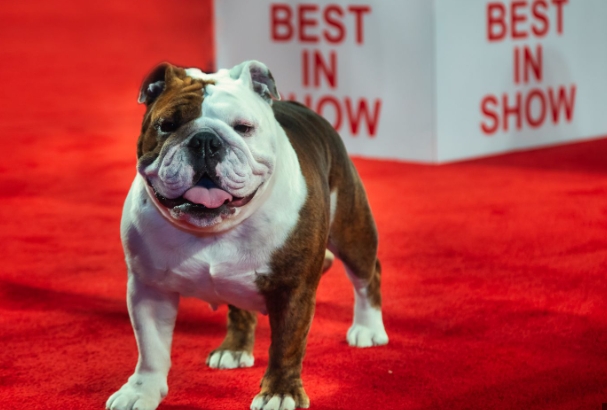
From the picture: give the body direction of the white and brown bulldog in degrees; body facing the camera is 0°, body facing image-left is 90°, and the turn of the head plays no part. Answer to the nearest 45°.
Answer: approximately 45°

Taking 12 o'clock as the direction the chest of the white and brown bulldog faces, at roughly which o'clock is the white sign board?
The white sign board is roughly at 5 o'clock from the white and brown bulldog.
